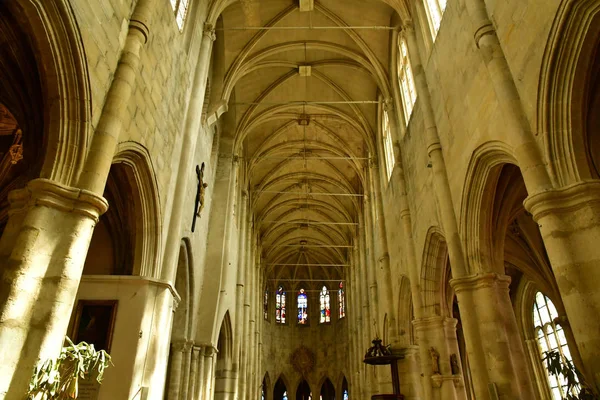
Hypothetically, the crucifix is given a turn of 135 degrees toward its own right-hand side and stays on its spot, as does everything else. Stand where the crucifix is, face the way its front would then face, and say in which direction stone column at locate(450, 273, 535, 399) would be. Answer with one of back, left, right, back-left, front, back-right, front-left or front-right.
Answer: left

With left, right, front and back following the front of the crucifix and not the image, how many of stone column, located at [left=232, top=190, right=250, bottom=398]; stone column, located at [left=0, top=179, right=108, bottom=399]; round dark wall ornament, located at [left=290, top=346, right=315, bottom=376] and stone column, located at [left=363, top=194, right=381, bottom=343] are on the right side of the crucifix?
1

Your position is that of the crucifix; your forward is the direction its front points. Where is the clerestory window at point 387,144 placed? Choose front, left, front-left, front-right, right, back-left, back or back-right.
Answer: front

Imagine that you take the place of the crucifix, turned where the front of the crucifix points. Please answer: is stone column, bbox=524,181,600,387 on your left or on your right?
on your right

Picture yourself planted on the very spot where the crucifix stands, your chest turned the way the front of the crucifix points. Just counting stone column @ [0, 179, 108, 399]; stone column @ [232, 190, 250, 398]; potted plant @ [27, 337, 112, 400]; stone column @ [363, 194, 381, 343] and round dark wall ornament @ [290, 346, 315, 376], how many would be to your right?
2

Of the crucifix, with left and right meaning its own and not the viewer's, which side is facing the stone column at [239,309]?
left

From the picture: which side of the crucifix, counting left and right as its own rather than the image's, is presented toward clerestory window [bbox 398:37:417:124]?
front

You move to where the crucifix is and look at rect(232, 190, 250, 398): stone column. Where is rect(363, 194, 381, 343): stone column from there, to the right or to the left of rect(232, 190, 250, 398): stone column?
right

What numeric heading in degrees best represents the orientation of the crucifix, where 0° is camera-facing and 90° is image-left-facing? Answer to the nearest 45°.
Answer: approximately 270°

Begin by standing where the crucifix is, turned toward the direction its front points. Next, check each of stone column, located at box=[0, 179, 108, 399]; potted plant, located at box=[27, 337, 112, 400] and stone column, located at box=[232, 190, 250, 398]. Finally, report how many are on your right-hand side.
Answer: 2

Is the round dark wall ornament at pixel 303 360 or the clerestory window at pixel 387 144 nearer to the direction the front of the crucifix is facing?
the clerestory window

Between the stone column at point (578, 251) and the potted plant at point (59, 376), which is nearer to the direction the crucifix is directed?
the stone column
